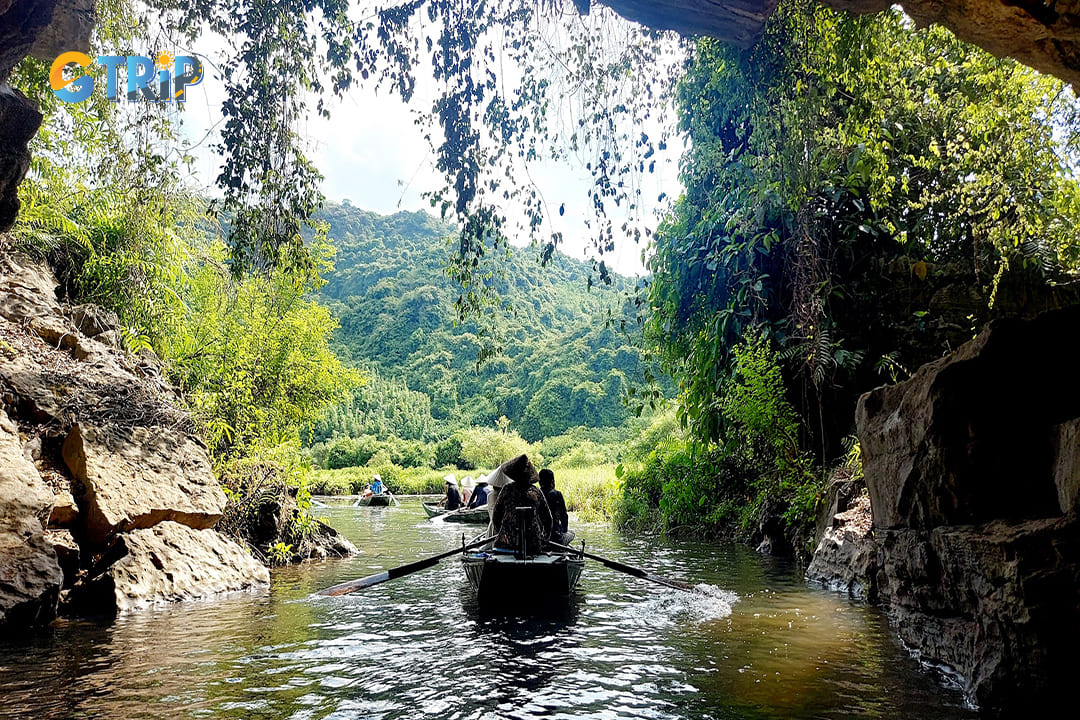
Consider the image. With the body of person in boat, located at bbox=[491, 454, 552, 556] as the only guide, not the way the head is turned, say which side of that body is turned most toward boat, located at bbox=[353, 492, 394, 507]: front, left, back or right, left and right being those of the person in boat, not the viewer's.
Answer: front

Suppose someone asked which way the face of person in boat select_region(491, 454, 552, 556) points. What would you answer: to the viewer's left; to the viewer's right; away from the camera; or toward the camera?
away from the camera

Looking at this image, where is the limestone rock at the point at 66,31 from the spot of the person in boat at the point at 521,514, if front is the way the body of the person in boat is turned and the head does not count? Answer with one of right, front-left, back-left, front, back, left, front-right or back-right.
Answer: back-left

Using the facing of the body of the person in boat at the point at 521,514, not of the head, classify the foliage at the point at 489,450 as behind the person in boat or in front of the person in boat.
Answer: in front

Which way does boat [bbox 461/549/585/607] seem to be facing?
away from the camera

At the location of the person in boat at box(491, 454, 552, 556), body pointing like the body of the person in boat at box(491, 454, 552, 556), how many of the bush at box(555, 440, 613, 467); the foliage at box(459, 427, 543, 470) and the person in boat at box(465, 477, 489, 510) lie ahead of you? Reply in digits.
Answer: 3

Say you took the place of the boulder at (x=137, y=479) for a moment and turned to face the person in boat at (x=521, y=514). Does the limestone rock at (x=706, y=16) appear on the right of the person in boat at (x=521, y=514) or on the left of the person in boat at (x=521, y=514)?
right

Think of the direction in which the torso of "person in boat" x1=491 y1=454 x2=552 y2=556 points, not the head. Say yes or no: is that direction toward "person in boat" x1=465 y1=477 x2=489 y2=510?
yes

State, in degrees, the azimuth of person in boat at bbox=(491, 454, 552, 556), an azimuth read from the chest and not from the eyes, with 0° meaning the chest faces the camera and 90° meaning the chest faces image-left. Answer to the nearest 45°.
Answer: approximately 180°

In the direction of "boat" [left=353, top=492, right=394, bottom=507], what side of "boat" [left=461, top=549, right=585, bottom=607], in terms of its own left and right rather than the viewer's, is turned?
front

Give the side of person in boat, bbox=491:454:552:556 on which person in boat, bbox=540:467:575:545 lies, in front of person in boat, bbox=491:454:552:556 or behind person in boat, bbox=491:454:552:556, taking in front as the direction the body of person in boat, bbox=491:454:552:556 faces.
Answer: in front

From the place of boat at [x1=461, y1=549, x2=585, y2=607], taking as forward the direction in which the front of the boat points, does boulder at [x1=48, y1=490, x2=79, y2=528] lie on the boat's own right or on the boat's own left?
on the boat's own left

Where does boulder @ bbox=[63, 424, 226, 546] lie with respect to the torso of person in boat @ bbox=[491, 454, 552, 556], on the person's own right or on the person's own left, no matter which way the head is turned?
on the person's own left

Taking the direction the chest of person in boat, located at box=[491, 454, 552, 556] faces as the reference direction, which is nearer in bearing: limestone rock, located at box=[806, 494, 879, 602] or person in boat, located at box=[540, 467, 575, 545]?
the person in boat
